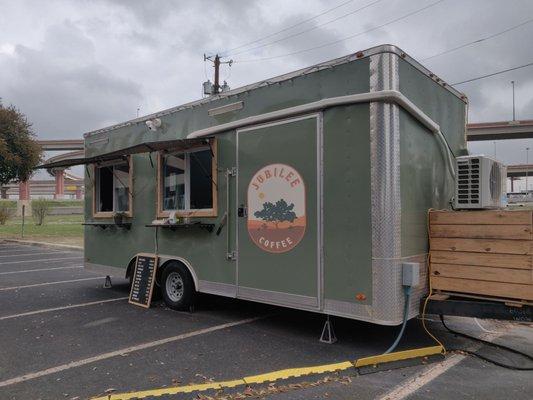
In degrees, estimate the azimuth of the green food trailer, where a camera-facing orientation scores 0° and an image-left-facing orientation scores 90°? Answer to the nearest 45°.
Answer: approximately 315°

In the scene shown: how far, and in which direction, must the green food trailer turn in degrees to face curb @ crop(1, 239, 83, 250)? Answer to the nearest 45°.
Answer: approximately 180°

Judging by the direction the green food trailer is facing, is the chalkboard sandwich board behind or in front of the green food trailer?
behind

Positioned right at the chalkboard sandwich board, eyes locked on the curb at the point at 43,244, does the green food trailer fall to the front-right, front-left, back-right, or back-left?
back-right
